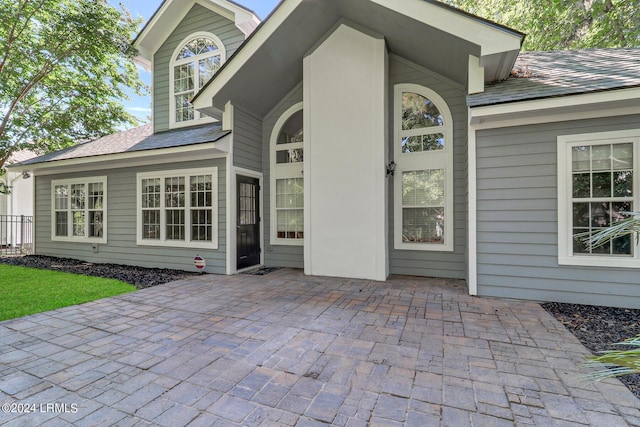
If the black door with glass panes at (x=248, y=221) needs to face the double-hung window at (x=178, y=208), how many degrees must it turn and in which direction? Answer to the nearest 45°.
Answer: approximately 135° to its right

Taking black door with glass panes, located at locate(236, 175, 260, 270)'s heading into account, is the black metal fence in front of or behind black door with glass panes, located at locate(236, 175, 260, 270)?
behind

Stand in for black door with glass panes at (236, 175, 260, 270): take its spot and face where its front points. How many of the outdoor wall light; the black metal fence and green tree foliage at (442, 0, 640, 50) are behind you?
1

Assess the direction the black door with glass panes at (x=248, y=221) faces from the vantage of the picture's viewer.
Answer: facing the viewer and to the right of the viewer
